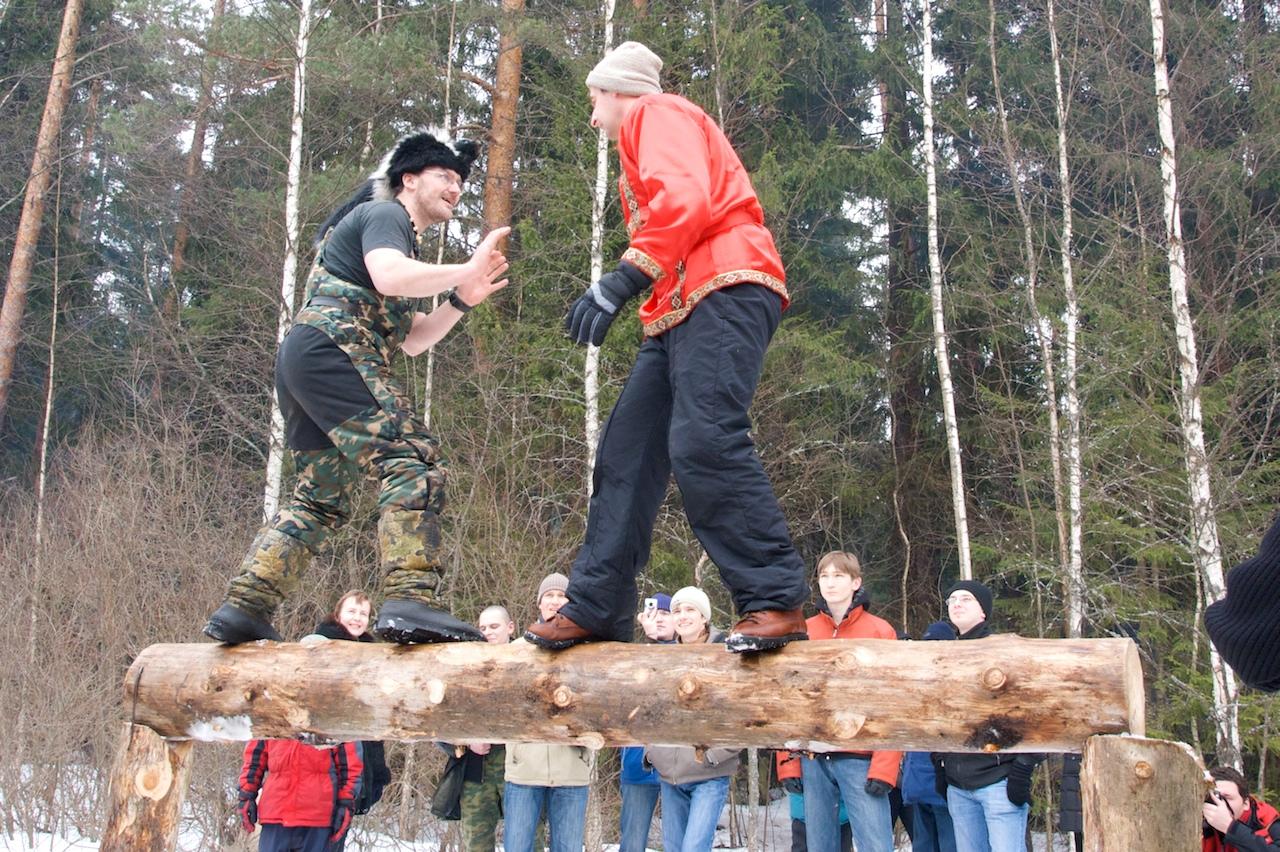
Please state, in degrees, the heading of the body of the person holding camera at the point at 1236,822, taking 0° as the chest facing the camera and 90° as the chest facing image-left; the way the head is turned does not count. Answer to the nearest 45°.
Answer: approximately 45°

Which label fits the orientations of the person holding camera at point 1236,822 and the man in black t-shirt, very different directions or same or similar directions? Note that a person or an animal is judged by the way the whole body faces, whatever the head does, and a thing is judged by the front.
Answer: very different directions

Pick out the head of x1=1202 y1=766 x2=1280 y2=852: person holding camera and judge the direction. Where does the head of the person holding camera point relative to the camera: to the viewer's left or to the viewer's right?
to the viewer's left

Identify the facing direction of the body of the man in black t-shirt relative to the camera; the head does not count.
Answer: to the viewer's right

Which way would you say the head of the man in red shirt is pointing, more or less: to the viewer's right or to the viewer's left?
to the viewer's left

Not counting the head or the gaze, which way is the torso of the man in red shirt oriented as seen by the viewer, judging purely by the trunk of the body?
to the viewer's left
